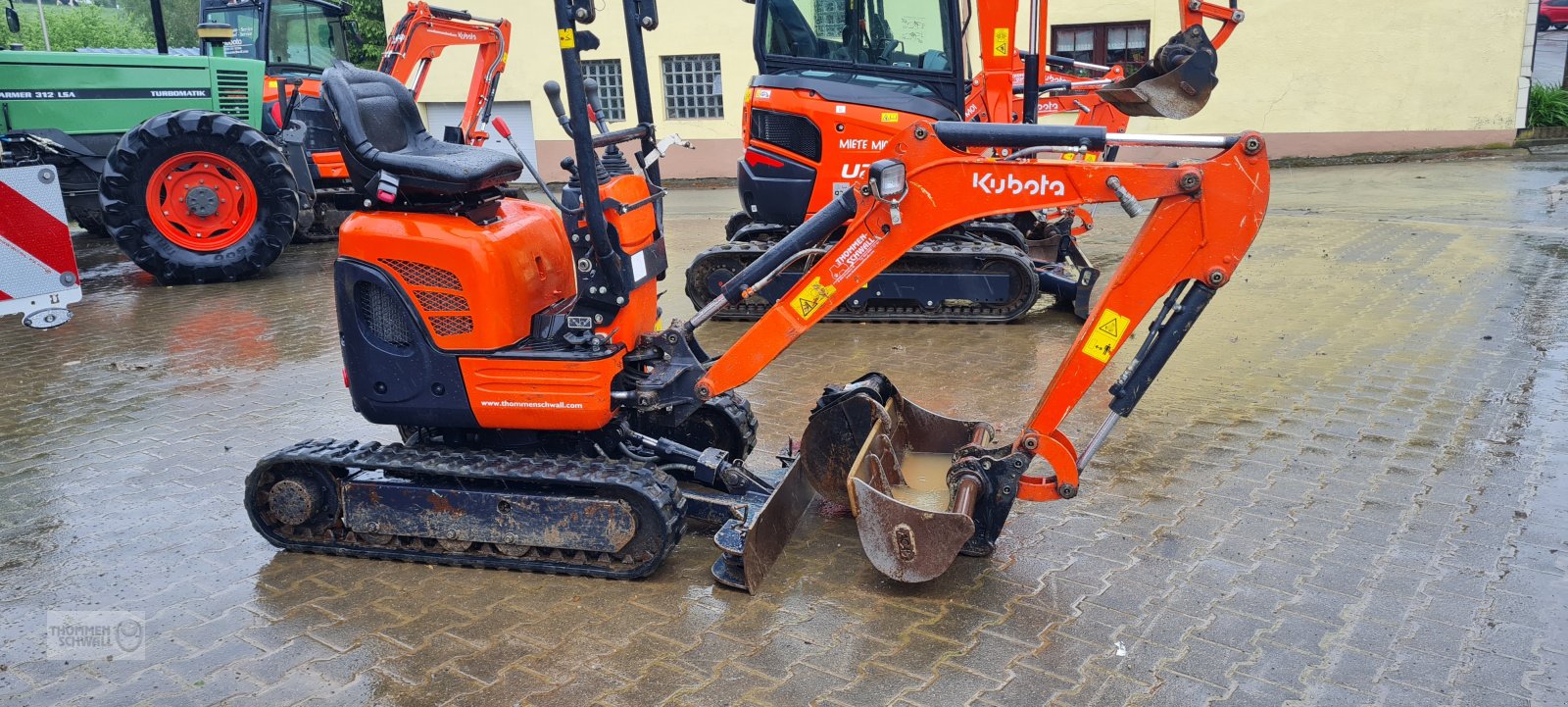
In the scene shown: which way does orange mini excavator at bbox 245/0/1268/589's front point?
to the viewer's right

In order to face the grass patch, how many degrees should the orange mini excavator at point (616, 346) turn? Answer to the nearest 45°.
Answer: approximately 45° to its left

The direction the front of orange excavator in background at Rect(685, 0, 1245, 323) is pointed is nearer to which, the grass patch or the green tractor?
the grass patch
